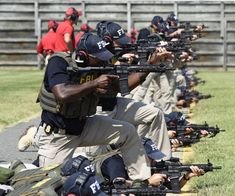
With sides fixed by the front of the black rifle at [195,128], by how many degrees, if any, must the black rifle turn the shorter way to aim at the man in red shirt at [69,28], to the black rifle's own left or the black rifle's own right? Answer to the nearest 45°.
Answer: approximately 135° to the black rifle's own left

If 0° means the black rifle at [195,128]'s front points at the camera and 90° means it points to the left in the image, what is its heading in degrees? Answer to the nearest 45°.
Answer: approximately 270°

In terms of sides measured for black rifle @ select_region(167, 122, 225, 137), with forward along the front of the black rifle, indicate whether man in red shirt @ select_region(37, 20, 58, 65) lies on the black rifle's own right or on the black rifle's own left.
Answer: on the black rifle's own left

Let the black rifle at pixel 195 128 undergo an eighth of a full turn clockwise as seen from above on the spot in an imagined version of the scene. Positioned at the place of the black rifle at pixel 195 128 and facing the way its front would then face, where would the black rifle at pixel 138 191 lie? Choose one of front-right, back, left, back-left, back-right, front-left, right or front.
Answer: front-right
